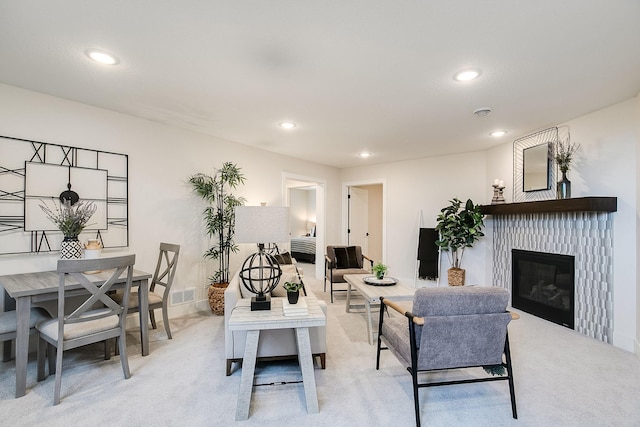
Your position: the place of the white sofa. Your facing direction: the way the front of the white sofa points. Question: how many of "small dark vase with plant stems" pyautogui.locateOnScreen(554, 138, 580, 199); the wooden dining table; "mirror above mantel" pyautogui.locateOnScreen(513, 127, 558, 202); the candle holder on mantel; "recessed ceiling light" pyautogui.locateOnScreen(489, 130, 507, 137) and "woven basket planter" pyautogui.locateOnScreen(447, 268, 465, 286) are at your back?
1

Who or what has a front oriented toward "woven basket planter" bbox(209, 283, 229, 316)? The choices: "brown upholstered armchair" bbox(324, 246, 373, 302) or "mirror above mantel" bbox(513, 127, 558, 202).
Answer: the mirror above mantel

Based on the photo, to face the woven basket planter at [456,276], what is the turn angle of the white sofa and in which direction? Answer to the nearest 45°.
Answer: approximately 45° to its left

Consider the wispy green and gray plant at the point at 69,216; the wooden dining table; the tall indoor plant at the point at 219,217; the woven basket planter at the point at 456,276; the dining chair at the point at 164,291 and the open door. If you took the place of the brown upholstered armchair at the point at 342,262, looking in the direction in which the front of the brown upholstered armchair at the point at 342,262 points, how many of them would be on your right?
4

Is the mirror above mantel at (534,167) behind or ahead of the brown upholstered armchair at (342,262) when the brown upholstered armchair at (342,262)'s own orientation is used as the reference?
ahead

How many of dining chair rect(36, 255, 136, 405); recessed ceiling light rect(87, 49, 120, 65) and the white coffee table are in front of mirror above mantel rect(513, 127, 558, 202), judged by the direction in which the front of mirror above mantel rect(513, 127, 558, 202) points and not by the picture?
3

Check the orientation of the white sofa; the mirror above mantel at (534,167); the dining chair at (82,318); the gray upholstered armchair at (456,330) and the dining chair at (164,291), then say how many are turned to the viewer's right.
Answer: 1

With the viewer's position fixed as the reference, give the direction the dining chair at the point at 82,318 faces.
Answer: facing away from the viewer and to the left of the viewer

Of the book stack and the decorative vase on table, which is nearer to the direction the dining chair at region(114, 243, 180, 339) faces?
the decorative vase on table

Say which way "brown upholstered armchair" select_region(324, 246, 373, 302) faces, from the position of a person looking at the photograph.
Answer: facing the viewer and to the right of the viewer

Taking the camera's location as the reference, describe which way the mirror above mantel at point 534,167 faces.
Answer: facing the viewer and to the left of the viewer

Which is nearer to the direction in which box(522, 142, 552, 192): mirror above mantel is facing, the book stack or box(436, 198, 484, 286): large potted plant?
the book stack

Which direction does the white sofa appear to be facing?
to the viewer's right

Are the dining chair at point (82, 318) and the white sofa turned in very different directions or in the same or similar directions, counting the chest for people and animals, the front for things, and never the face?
very different directions

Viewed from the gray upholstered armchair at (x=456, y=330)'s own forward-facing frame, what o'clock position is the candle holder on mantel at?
The candle holder on mantel is roughly at 2 o'clock from the gray upholstered armchair.

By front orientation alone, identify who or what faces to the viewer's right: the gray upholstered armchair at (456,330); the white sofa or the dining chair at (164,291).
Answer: the white sofa

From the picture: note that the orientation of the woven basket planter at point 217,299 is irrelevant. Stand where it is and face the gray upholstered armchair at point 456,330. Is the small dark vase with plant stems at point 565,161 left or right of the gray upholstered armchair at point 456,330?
left

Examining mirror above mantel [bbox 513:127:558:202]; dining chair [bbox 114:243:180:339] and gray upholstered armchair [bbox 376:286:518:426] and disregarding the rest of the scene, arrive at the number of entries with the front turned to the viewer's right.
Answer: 0

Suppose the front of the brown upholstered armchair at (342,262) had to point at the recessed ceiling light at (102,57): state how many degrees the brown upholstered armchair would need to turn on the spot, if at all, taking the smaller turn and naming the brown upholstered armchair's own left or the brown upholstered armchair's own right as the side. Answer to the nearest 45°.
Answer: approximately 90° to the brown upholstered armchair's own right

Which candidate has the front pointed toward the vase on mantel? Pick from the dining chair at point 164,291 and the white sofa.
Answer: the white sofa
